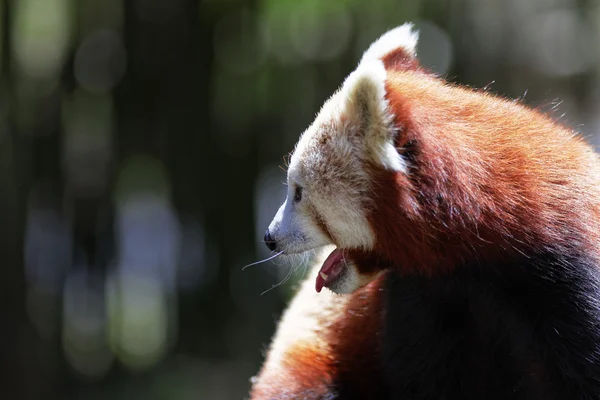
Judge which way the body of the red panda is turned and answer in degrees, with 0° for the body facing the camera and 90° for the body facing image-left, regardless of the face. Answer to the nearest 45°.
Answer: approximately 90°
